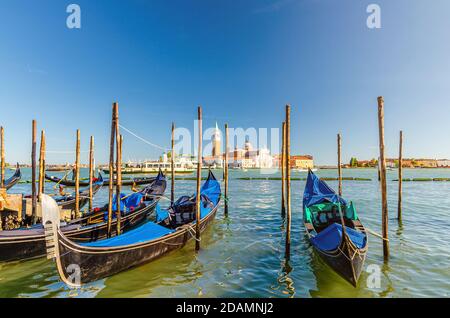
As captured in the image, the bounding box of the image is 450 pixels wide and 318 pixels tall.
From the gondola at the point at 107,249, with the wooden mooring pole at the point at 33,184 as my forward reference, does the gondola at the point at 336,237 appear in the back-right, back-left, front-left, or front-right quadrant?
back-right

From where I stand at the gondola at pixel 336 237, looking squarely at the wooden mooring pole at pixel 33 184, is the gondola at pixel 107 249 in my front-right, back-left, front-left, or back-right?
front-left

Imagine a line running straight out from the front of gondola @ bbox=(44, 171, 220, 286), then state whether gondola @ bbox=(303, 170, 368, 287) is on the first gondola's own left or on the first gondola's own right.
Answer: on the first gondola's own left

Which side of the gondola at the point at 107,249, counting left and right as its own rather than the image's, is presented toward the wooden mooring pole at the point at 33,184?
right

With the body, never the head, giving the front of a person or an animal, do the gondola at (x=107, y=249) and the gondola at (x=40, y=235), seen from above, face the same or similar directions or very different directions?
same or similar directions

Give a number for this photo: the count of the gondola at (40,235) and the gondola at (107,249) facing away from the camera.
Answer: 0

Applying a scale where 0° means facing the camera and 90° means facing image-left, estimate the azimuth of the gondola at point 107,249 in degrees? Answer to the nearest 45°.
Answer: approximately 45°

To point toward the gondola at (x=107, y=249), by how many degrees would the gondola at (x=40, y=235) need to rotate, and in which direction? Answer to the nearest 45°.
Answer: approximately 90° to its left
